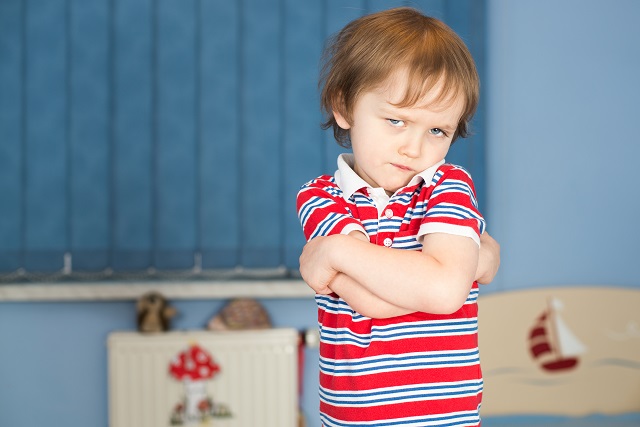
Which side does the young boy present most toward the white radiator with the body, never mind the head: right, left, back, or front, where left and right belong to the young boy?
back

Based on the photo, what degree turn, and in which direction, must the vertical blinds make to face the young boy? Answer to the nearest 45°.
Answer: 0° — it already faces them

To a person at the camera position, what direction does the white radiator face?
facing the viewer

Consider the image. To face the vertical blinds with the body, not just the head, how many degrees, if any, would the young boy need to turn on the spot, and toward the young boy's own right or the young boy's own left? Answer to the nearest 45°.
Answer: approximately 135° to the young boy's own right

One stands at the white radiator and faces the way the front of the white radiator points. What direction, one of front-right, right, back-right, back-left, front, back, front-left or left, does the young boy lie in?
front

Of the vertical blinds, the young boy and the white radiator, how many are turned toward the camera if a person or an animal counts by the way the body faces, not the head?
3
